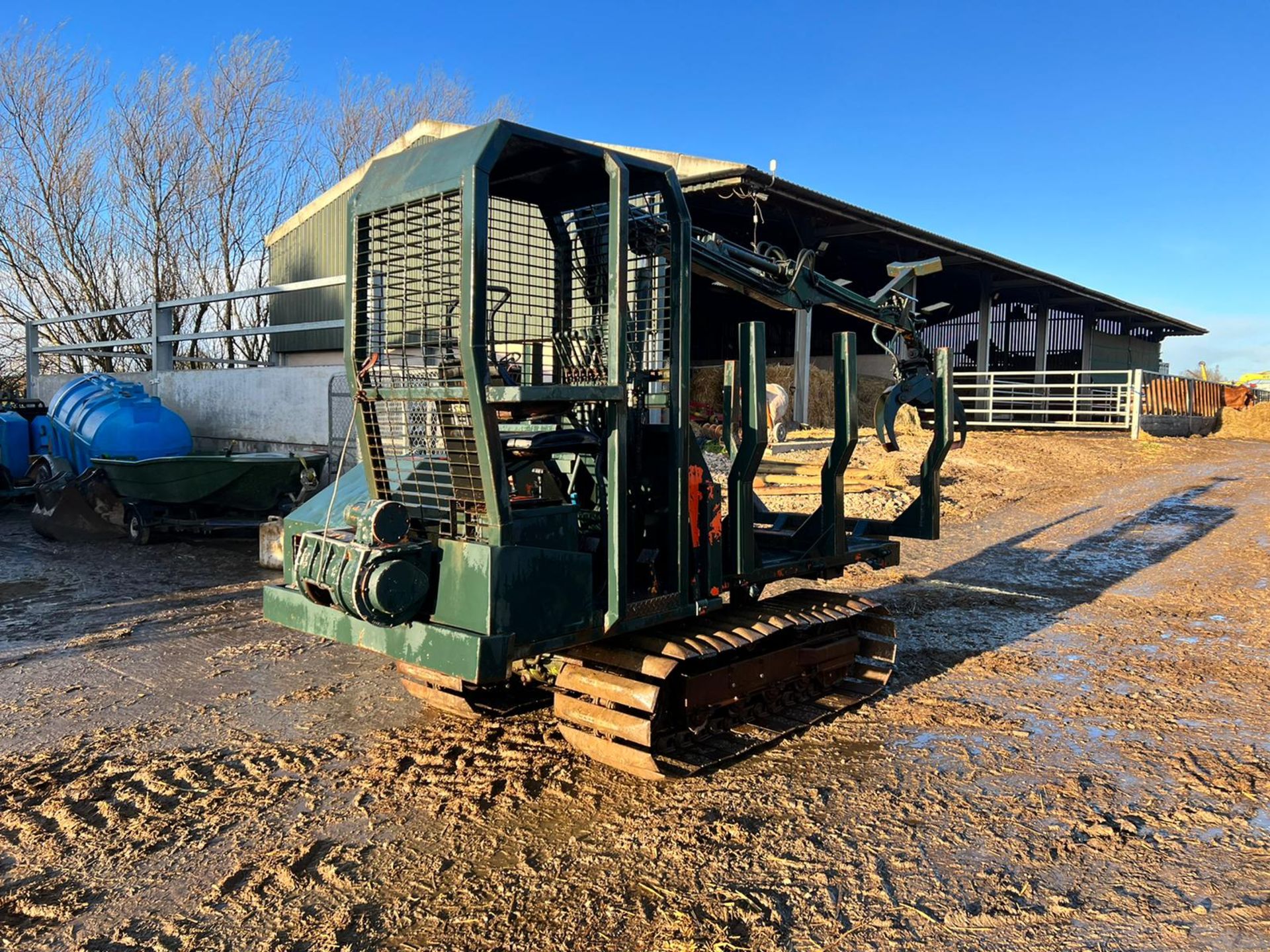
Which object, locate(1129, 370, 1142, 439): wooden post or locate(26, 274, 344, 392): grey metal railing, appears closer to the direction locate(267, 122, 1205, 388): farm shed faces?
the wooden post

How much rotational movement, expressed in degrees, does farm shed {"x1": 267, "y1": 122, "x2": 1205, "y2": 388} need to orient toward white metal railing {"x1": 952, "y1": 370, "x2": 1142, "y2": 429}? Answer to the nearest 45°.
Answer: approximately 45° to its left

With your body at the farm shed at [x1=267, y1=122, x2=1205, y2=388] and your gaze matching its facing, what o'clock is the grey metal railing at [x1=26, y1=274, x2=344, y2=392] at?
The grey metal railing is roughly at 3 o'clock from the farm shed.

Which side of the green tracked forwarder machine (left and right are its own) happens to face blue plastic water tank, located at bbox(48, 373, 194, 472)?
right

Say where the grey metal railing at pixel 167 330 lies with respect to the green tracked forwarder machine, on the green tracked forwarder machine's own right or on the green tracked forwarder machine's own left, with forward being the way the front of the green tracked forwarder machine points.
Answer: on the green tracked forwarder machine's own right

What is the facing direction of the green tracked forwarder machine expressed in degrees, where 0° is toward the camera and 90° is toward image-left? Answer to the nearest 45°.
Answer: approximately 45°

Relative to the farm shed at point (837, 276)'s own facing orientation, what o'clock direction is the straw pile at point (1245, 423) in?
The straw pile is roughly at 10 o'clock from the farm shed.

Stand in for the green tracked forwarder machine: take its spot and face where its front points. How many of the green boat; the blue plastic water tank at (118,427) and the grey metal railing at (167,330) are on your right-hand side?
3

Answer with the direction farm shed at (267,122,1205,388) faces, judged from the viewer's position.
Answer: facing the viewer and to the right of the viewer

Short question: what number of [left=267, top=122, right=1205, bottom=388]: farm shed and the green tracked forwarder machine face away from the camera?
0

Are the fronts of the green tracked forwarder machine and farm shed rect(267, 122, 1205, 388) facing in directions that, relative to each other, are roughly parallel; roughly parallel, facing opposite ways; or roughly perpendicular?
roughly perpendicular

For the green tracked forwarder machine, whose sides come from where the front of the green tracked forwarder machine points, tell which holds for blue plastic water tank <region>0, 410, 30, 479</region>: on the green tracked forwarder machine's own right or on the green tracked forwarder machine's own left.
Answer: on the green tracked forwarder machine's own right

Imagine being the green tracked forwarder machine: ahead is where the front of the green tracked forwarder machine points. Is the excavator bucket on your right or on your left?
on your right

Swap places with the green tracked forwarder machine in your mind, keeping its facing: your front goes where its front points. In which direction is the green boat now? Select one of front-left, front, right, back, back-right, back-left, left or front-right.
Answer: right
